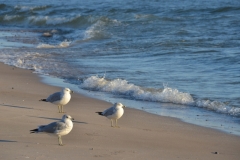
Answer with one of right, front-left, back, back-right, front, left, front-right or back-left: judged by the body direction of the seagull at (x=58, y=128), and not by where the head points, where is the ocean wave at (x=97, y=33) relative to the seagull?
left

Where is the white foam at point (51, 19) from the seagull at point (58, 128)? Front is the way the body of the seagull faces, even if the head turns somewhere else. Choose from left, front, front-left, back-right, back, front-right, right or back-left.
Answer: left

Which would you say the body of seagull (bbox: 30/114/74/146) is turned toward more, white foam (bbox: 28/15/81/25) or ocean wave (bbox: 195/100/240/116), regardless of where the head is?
the ocean wave

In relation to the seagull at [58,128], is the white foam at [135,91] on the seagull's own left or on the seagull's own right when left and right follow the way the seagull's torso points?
on the seagull's own left

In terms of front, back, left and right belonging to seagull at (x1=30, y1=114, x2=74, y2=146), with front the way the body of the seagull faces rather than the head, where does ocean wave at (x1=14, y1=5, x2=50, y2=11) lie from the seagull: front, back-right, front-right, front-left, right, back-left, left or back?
left

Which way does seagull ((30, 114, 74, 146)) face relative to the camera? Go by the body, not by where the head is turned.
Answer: to the viewer's right

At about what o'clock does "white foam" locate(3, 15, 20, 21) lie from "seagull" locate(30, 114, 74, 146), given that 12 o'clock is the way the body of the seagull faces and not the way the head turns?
The white foam is roughly at 9 o'clock from the seagull.

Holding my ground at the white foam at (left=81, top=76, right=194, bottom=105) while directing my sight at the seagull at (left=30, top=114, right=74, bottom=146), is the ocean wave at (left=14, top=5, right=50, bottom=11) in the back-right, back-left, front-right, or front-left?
back-right

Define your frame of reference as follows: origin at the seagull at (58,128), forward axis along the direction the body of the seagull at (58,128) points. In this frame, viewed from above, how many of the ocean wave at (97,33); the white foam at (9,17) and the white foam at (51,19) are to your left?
3
